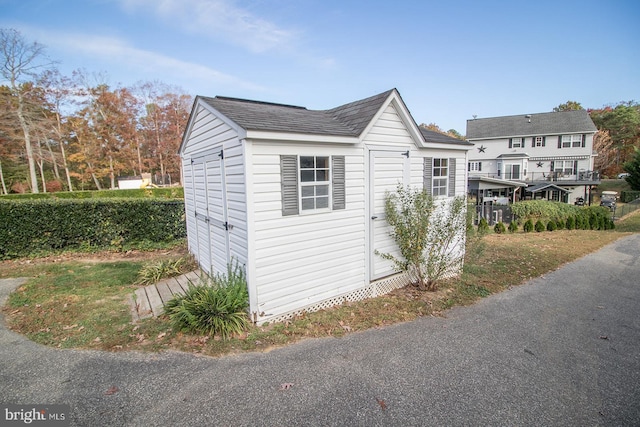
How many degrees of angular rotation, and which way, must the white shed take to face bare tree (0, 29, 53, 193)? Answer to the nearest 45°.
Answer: approximately 180°

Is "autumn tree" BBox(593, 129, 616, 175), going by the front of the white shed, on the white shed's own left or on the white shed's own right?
on the white shed's own left

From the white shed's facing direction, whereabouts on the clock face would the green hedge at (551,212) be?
The green hedge is roughly at 9 o'clock from the white shed.

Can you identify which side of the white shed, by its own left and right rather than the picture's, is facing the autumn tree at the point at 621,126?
left

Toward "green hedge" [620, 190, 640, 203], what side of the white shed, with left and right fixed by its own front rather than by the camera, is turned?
left

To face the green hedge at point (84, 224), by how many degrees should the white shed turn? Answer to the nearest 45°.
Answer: approximately 180°

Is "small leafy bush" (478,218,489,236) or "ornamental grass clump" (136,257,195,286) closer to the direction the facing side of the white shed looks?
the small leafy bush

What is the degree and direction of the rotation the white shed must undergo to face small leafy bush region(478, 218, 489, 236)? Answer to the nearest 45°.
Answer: approximately 90° to its left

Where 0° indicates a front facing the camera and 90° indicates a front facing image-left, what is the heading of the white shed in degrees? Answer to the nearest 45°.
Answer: approximately 315°

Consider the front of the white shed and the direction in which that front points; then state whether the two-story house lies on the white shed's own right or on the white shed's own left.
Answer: on the white shed's own left
